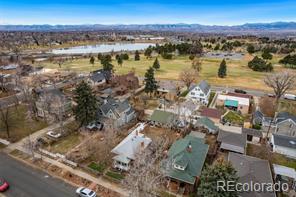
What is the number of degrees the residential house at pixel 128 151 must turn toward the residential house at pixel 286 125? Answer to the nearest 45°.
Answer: approximately 135° to its left

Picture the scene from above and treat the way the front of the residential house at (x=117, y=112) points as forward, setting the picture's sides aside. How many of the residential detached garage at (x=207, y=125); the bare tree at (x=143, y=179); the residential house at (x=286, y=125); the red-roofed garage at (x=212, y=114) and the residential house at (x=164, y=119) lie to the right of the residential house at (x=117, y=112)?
0

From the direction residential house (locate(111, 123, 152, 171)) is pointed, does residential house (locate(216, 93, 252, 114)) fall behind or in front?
behind

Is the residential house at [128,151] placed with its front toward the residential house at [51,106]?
no

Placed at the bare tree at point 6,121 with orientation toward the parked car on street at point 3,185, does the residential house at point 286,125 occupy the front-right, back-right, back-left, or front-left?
front-left

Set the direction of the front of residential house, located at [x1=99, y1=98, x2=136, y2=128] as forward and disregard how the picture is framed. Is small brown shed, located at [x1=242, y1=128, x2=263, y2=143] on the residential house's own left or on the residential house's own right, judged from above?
on the residential house's own left

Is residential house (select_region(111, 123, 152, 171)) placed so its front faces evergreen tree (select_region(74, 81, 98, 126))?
no

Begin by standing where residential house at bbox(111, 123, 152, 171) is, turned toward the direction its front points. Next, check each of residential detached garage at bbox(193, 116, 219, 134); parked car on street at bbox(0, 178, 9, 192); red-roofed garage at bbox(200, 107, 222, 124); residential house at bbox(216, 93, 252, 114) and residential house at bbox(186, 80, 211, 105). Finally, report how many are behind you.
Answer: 4

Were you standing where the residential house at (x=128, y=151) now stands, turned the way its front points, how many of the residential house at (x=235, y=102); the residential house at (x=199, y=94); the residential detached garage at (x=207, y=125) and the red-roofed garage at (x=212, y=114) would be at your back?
4

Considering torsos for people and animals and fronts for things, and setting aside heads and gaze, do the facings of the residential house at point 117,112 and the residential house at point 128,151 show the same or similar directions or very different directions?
same or similar directions

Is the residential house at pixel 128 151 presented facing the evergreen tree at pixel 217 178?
no

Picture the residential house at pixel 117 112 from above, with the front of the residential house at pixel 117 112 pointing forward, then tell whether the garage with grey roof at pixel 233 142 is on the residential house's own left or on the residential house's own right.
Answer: on the residential house's own left

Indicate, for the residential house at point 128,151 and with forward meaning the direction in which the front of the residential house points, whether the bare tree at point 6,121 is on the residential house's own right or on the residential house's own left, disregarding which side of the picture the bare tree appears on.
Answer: on the residential house's own right

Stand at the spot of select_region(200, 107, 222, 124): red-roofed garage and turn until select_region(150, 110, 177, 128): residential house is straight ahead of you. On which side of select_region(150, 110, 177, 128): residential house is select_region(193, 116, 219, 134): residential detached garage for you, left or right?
left

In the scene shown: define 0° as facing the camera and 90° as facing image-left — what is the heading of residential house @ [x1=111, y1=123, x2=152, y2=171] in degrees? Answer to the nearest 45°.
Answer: approximately 45°

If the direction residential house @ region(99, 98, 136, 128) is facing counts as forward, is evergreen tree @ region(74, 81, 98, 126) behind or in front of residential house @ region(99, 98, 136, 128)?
in front

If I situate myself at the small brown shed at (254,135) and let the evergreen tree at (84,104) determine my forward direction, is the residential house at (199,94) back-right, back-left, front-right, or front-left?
front-right

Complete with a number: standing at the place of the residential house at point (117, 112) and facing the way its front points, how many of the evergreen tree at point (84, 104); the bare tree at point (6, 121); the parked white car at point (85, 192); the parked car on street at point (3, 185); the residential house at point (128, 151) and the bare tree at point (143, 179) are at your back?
0

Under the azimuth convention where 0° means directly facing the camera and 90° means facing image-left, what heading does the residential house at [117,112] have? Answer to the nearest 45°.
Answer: approximately 45°

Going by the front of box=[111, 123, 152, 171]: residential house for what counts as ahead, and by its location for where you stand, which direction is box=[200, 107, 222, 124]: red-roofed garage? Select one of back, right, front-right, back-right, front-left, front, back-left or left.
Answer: back

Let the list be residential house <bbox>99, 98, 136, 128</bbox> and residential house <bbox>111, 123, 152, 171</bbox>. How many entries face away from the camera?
0
